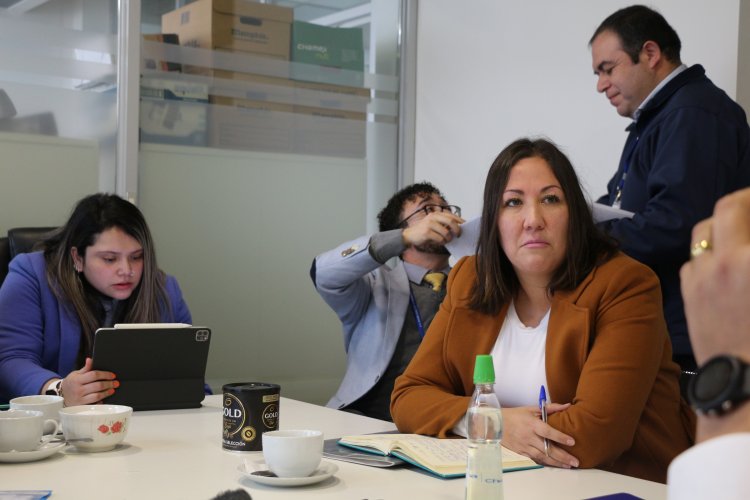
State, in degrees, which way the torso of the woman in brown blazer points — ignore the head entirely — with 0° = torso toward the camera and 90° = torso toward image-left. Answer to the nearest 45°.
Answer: approximately 45°

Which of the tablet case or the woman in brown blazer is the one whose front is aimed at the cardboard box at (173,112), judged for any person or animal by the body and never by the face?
the tablet case

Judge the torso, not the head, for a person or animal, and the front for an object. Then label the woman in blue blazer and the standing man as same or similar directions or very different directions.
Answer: very different directions

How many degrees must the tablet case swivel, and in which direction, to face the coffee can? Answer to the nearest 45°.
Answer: approximately 180°

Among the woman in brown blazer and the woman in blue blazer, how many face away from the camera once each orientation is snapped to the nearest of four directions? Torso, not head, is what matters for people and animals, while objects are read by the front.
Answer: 0

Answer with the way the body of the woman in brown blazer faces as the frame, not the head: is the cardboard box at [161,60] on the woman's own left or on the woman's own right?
on the woman's own right

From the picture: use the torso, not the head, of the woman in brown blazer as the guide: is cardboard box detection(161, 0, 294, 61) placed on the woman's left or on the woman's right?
on the woman's right

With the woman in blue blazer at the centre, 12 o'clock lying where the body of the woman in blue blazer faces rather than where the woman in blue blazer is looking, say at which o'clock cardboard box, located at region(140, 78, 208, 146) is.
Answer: The cardboard box is roughly at 8 o'clock from the woman in blue blazer.

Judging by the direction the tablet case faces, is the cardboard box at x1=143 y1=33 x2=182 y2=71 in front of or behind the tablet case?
in front

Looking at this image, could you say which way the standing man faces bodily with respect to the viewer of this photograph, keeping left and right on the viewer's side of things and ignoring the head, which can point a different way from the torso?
facing to the left of the viewer

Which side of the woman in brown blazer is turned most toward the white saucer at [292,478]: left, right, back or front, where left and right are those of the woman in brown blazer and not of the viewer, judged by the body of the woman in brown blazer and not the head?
front

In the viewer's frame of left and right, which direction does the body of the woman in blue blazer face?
facing the viewer and to the right of the viewer

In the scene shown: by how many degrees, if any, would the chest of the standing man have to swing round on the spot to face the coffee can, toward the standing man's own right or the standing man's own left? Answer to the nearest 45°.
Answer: approximately 45° to the standing man's own left

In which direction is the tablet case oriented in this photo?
away from the camera
